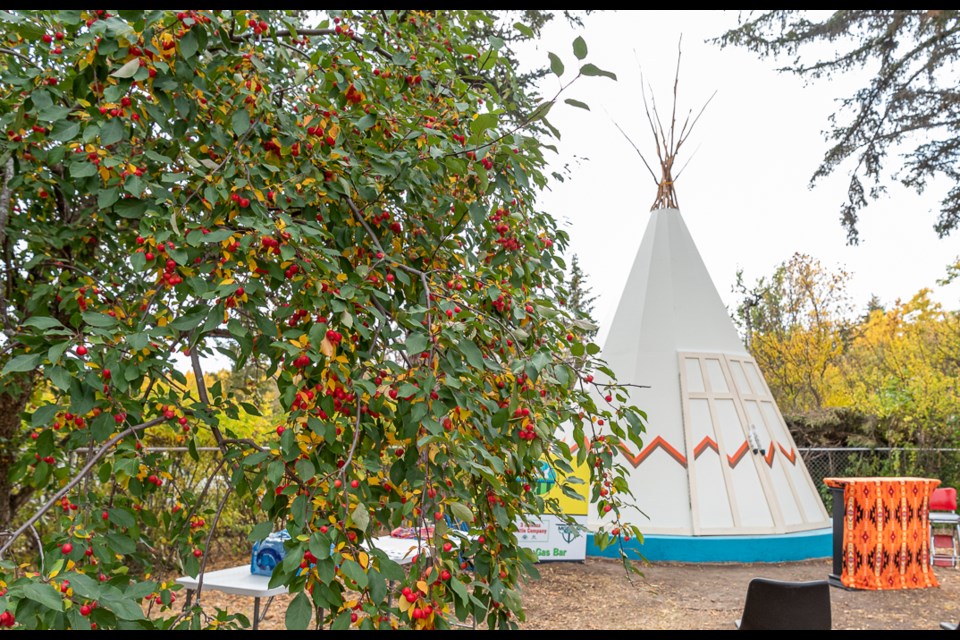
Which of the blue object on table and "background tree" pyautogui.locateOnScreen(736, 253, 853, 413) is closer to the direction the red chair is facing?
the blue object on table

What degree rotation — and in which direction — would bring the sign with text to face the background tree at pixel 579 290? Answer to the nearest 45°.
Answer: approximately 180°

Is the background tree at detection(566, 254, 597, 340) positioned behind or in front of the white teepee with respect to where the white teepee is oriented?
behind

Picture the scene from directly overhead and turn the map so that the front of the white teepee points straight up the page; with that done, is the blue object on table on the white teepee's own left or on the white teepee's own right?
on the white teepee's own right

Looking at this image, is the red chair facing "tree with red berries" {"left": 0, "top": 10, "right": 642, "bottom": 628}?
yes

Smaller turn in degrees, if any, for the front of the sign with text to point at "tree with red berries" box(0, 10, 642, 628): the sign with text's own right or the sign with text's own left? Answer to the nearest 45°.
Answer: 0° — it already faces it

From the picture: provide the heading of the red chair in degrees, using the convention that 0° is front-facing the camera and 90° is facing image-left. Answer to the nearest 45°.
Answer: approximately 0°

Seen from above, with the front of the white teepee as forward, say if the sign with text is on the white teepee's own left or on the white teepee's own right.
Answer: on the white teepee's own right

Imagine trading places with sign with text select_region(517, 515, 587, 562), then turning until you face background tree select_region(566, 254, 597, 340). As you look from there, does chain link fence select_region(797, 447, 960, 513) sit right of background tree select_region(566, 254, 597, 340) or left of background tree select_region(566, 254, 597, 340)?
right
